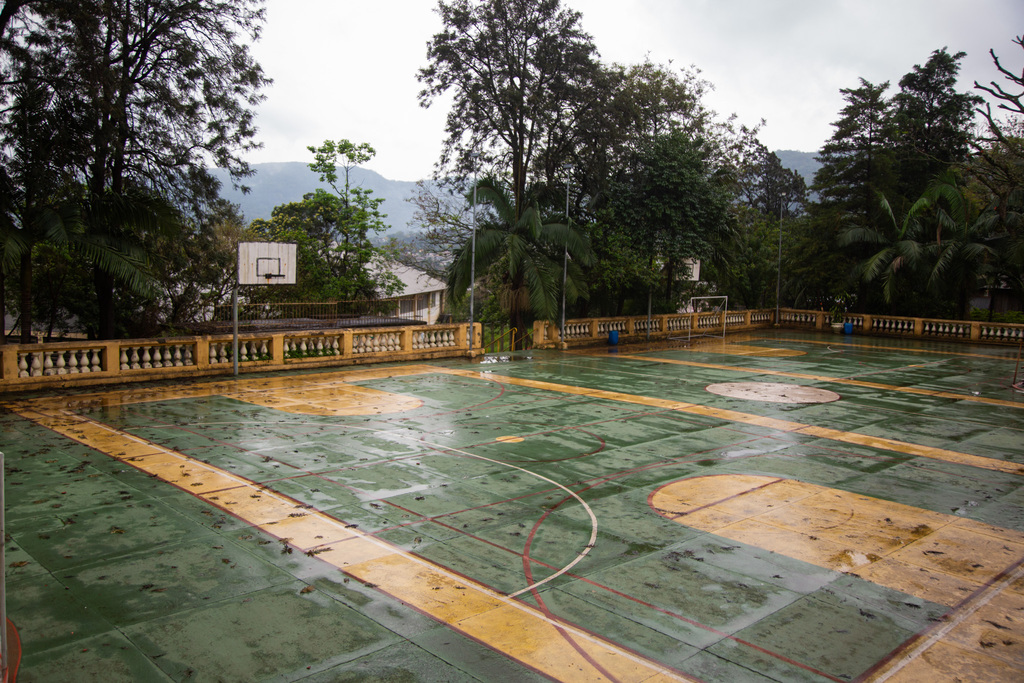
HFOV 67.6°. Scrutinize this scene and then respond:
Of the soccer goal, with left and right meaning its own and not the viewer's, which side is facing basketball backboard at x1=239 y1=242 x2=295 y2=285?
right

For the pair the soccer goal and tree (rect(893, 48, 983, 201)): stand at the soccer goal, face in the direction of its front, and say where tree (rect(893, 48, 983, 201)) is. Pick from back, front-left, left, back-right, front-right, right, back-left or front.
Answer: left

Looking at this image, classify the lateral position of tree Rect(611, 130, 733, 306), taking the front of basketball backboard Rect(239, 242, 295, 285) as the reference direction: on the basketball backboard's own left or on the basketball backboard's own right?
on the basketball backboard's own left

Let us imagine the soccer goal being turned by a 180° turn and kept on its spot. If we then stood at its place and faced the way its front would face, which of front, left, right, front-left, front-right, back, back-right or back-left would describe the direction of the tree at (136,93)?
left

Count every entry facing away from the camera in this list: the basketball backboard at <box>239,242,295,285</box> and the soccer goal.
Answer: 0

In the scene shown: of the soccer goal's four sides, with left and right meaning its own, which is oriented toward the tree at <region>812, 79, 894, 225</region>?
left

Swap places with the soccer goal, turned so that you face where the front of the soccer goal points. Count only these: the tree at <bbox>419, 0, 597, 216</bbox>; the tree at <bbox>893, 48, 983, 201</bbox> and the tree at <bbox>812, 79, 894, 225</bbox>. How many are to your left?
2

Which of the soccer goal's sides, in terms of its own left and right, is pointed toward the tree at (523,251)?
right

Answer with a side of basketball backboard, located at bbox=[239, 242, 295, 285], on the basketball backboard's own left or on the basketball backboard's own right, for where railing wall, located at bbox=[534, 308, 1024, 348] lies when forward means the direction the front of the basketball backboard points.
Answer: on the basketball backboard's own left

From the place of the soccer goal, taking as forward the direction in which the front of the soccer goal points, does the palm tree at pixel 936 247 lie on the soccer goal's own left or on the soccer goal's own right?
on the soccer goal's own left

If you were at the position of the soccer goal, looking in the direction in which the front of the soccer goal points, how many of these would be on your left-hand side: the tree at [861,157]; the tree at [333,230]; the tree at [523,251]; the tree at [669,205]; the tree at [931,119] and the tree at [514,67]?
2

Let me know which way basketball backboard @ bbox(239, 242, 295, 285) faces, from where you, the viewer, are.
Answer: facing the viewer and to the right of the viewer

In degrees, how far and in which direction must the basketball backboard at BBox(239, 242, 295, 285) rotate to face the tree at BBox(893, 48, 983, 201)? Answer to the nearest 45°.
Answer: approximately 45° to its left
